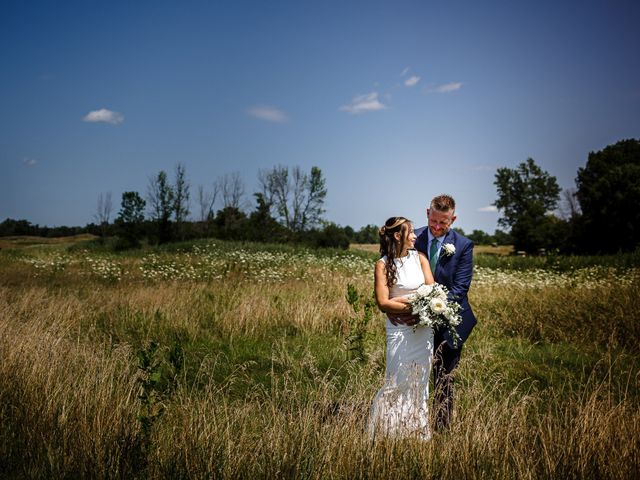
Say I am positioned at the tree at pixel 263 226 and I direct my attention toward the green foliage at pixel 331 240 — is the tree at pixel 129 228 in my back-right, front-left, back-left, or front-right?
back-right

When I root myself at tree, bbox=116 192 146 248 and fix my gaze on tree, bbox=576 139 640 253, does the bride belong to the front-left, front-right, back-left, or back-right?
front-right

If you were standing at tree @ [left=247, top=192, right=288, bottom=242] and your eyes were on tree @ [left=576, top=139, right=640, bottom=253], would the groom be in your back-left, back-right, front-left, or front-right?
front-right

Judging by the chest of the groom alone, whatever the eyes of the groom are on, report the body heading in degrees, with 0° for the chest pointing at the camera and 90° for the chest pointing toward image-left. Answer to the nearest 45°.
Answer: approximately 45°

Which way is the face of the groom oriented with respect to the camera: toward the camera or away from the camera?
toward the camera

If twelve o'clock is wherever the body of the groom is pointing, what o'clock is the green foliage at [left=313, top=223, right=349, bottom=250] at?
The green foliage is roughly at 4 o'clock from the groom.

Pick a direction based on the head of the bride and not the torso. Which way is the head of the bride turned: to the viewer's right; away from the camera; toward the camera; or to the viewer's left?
to the viewer's right

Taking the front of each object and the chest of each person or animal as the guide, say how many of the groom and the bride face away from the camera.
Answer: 0

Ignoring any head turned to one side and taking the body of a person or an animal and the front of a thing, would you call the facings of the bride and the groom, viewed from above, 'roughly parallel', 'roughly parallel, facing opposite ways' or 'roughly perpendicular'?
roughly perpendicular

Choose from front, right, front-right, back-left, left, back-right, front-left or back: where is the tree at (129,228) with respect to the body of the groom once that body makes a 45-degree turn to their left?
back-right

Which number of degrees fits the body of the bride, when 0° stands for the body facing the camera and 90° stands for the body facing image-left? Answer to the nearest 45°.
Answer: approximately 315°
